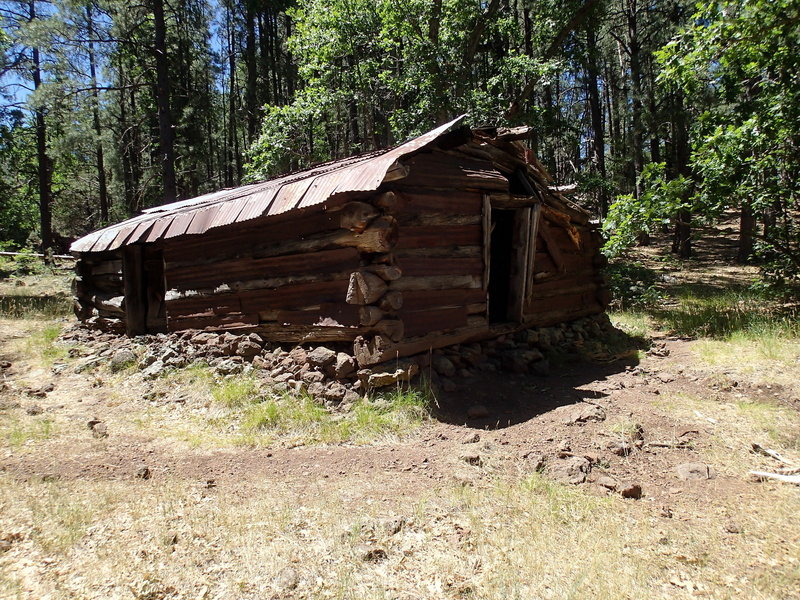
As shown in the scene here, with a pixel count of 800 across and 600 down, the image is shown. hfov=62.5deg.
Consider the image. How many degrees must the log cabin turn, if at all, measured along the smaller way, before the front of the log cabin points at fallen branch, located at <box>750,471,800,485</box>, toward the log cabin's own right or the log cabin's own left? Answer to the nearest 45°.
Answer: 0° — it already faces it

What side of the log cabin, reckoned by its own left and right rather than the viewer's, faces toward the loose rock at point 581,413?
front

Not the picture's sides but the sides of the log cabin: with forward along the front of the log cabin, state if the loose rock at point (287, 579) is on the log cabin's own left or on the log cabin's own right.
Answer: on the log cabin's own right

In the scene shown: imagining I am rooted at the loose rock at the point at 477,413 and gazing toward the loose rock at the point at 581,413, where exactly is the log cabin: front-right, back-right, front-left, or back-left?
back-left

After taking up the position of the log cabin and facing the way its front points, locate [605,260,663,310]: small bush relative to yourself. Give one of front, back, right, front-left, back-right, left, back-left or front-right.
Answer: left

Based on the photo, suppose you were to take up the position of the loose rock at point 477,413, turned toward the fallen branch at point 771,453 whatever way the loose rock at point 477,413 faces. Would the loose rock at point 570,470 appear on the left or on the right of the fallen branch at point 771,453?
right

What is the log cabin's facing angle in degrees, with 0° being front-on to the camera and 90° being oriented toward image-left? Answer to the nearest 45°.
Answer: approximately 315°

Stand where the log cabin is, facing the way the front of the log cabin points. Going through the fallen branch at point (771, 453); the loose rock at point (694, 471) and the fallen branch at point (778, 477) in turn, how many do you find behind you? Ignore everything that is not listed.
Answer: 0

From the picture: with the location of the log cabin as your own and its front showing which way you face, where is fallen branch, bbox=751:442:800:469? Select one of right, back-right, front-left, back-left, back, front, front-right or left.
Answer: front

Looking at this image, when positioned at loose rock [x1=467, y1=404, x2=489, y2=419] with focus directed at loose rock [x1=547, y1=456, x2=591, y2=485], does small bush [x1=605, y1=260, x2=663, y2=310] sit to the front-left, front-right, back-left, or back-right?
back-left
